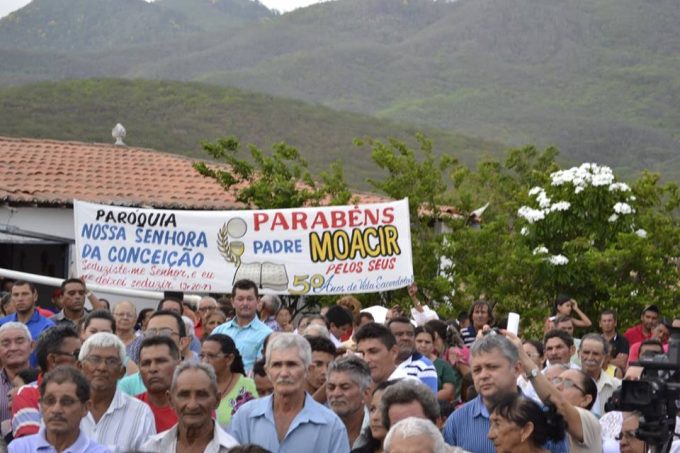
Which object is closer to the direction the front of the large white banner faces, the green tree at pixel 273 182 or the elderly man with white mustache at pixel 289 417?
the elderly man with white mustache

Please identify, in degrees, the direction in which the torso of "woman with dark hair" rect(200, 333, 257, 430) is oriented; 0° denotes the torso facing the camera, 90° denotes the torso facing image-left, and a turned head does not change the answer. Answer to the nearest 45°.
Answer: approximately 45°

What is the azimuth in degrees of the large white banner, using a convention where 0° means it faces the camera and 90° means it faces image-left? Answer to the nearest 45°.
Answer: approximately 0°

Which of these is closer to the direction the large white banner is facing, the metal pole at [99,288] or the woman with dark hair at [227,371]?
the woman with dark hair

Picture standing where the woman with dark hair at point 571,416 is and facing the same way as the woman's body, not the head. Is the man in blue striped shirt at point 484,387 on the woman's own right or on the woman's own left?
on the woman's own right

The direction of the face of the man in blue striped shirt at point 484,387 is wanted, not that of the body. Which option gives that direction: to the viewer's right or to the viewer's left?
to the viewer's left
